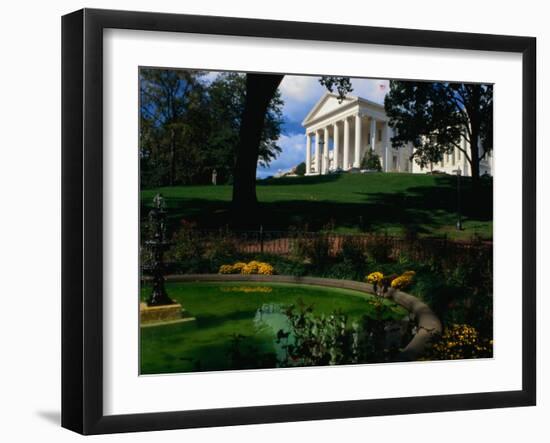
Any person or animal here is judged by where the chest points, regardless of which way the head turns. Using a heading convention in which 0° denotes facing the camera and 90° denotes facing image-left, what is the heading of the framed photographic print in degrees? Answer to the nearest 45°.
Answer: approximately 315°
